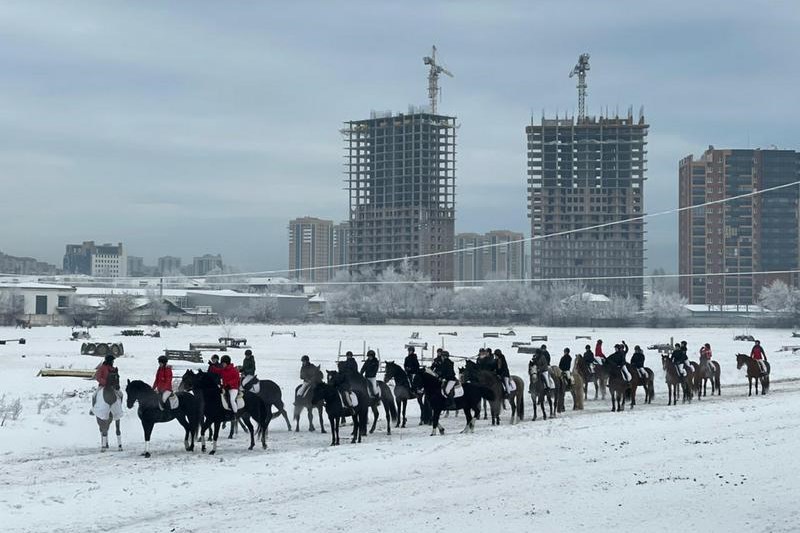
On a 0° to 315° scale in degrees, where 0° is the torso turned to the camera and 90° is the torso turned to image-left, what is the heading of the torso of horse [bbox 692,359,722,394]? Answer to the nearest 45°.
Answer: approximately 45°

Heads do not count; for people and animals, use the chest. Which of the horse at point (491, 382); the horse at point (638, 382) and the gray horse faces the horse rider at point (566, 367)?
the horse at point (638, 382)

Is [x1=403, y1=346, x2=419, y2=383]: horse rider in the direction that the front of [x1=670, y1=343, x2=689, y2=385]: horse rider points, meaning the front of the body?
yes

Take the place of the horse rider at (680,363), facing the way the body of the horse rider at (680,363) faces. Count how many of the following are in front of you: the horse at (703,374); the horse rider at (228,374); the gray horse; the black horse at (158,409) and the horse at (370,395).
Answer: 4

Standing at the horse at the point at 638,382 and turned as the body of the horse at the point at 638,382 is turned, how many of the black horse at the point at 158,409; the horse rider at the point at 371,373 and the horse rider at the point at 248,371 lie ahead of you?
3

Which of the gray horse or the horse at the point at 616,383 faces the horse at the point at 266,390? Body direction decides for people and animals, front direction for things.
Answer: the horse at the point at 616,383

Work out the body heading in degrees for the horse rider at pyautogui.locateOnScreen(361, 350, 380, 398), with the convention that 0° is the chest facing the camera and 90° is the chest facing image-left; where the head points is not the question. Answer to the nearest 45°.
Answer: approximately 45°

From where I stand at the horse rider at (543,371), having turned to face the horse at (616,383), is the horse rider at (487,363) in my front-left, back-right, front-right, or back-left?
back-left

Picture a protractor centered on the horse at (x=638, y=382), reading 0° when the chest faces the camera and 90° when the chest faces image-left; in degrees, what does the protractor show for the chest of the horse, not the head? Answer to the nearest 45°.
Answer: approximately 45°
